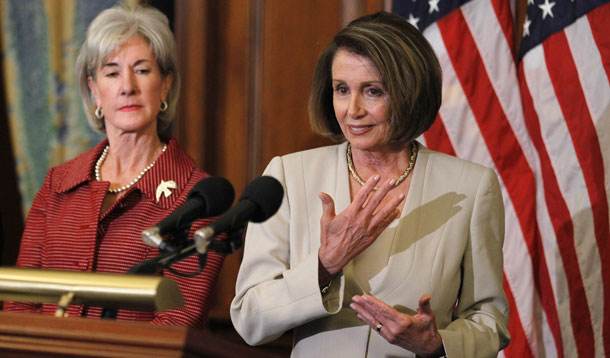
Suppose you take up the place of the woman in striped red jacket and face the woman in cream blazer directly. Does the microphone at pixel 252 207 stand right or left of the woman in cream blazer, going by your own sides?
right

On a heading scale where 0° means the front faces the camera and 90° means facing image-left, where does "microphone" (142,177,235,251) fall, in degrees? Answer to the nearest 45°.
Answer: approximately 270°

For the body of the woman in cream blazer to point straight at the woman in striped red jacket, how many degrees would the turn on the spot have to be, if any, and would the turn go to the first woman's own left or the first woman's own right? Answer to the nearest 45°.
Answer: approximately 90° to the first woman's own right

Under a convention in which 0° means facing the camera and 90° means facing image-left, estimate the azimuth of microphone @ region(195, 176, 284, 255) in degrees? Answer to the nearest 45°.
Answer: approximately 270°

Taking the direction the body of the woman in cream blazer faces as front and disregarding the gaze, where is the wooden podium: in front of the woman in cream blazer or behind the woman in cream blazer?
in front

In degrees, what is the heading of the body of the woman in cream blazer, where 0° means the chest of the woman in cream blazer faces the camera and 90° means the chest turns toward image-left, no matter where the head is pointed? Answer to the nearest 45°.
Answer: approximately 45°

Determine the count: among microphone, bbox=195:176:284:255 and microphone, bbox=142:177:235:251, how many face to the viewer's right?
2

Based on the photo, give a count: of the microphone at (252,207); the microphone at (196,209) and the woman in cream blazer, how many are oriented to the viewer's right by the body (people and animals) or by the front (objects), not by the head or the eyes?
2
